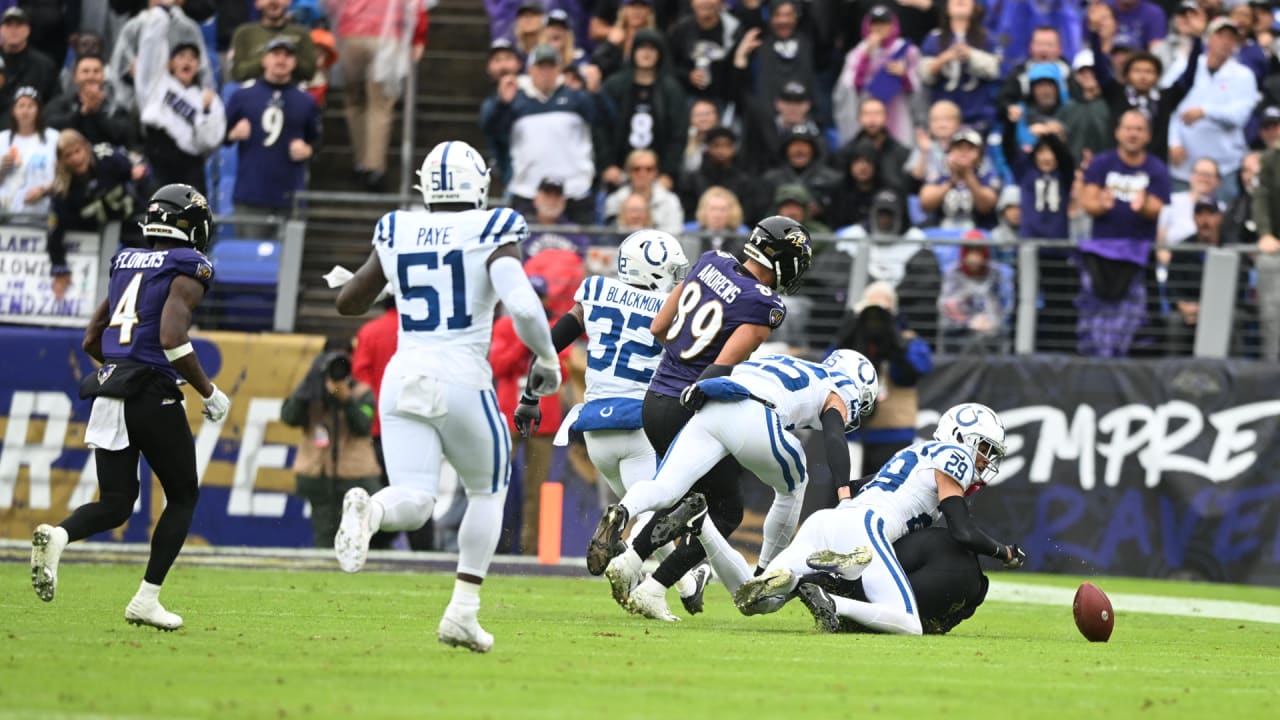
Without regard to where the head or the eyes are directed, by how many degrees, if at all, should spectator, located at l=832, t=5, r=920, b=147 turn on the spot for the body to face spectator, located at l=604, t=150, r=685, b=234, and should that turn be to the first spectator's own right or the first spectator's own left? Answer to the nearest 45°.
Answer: approximately 45° to the first spectator's own right

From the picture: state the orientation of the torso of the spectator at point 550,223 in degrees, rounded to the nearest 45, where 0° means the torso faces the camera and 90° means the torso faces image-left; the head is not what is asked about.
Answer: approximately 0°

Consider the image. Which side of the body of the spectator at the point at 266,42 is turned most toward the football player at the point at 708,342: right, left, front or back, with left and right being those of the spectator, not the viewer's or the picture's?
front

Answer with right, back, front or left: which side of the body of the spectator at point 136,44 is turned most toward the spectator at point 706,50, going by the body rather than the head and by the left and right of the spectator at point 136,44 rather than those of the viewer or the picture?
left

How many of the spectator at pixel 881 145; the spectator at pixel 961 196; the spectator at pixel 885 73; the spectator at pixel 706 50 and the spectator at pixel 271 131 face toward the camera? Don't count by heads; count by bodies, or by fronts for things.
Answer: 5

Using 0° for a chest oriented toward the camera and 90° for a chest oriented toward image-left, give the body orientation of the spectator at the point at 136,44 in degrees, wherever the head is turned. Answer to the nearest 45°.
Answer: approximately 0°

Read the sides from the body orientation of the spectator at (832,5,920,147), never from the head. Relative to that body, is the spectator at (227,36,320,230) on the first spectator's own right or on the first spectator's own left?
on the first spectator's own right

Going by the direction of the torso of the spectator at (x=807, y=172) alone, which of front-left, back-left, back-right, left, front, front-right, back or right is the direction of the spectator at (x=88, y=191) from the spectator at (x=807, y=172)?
right

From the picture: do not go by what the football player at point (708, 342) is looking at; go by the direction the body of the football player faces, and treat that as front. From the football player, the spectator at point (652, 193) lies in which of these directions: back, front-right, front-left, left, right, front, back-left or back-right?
front-left

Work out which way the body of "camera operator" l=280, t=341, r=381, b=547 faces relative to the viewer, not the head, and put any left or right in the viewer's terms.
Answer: facing the viewer

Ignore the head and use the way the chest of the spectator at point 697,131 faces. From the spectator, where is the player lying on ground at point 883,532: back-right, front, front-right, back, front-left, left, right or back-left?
front

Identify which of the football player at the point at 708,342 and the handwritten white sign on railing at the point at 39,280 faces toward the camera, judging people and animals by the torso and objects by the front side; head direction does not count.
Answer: the handwritten white sign on railing

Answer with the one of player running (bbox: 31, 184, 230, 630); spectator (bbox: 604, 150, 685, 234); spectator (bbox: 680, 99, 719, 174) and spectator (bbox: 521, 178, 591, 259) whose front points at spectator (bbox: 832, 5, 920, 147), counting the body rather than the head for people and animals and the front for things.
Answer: the player running

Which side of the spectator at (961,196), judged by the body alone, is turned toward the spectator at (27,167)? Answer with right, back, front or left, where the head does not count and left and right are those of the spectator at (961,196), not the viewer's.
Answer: right

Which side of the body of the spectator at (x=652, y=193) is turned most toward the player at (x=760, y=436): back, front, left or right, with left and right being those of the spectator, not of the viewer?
front

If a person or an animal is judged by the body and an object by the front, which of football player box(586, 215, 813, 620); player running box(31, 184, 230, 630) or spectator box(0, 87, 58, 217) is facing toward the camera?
the spectator

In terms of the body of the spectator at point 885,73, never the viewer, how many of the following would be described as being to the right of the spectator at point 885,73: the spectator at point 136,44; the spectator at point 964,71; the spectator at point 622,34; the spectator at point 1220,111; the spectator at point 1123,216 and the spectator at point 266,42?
3

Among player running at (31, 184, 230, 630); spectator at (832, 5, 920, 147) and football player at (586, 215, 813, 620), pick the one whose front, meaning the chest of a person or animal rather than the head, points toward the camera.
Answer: the spectator

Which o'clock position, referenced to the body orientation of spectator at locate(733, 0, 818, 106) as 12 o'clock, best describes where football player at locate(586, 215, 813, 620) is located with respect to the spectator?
The football player is roughly at 12 o'clock from the spectator.

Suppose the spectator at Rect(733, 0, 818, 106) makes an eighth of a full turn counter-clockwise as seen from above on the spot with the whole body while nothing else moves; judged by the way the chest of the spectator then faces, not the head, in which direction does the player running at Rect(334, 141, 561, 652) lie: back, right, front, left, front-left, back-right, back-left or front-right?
front-right
